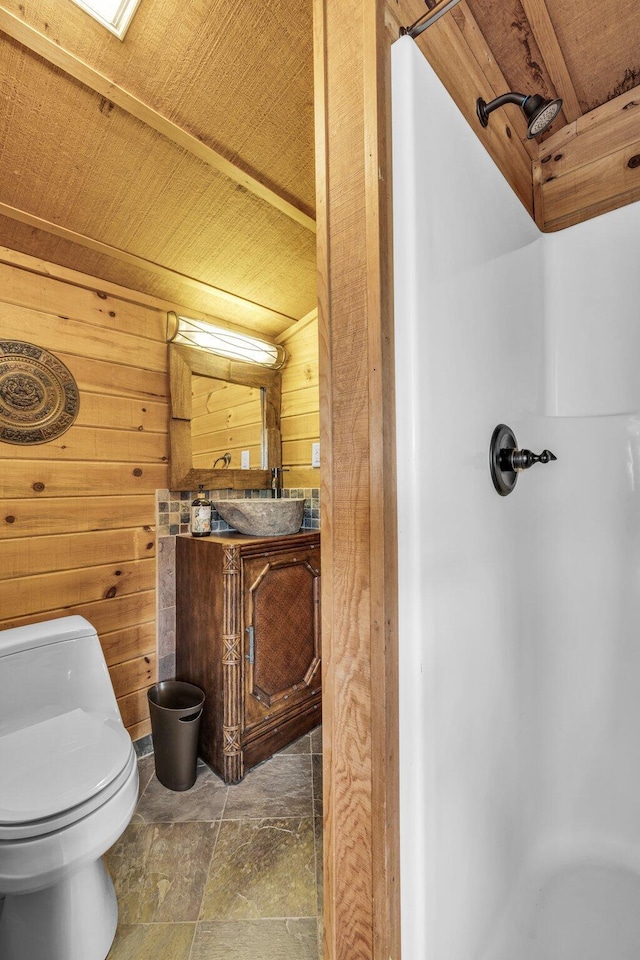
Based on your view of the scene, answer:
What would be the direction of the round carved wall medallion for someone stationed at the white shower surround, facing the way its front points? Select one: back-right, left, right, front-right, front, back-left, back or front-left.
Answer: front-right

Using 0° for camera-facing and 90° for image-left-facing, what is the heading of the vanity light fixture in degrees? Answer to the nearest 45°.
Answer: approximately 315°

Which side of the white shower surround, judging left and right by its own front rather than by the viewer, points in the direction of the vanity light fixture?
right

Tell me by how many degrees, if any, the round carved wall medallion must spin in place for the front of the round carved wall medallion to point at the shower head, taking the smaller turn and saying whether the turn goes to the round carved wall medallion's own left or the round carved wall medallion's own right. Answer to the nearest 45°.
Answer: approximately 45° to the round carved wall medallion's own left

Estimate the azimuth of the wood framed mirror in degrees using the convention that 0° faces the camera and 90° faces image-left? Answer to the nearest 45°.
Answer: approximately 315°

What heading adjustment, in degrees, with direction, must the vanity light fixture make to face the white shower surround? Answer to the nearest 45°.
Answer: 0° — it already faces it

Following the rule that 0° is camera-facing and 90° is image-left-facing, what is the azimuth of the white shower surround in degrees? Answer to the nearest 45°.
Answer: approximately 45°
